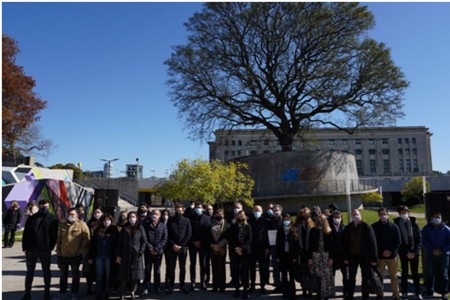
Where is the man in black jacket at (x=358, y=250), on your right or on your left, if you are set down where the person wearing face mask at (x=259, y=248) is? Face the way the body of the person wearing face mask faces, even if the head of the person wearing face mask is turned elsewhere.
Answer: on your left

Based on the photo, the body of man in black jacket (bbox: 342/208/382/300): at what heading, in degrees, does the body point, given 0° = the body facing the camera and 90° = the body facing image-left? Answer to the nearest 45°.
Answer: approximately 0°

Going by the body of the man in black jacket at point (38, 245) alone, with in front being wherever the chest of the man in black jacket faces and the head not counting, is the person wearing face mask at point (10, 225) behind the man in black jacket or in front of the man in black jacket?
behind

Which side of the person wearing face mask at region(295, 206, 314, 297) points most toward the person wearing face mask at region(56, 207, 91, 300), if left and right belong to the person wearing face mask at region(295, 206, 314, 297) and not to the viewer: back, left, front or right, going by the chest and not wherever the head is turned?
right

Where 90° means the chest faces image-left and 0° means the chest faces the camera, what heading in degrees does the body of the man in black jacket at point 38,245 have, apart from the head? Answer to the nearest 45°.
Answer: approximately 0°

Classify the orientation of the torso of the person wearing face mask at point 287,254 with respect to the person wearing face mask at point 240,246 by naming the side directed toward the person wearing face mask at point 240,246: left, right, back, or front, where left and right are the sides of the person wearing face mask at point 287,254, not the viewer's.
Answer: right
